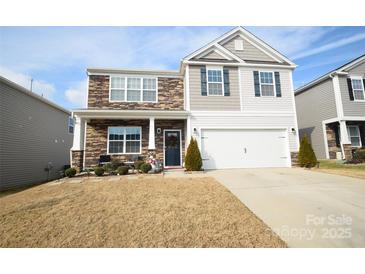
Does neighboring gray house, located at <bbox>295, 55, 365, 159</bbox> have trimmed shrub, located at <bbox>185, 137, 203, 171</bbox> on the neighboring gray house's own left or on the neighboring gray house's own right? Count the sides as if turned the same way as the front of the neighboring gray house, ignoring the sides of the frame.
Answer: on the neighboring gray house's own right

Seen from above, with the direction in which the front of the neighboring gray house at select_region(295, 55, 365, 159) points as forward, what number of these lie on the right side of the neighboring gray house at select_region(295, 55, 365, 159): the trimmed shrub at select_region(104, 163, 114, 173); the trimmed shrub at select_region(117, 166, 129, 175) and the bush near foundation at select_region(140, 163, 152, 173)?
3

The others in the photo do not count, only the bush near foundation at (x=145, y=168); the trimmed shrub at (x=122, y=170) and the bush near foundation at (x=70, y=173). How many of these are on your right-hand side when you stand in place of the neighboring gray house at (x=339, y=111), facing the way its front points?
3

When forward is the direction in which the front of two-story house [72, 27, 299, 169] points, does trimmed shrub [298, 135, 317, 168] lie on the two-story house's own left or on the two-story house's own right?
on the two-story house's own left

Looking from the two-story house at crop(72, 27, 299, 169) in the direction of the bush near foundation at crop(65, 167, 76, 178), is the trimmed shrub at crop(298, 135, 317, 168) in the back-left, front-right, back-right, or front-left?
back-left

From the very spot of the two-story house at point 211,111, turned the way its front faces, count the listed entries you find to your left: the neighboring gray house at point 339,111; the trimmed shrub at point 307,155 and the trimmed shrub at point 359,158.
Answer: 3

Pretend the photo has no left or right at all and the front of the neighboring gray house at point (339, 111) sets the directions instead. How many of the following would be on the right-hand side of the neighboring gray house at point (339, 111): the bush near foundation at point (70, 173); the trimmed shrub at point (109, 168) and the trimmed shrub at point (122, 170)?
3
